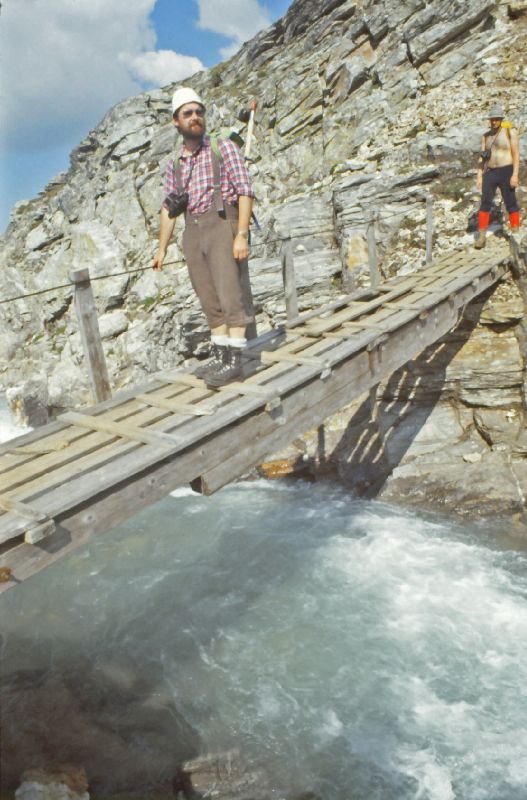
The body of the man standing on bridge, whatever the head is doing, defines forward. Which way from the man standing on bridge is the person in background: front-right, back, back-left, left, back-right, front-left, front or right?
back

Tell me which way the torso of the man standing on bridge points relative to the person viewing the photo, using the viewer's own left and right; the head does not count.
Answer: facing the viewer and to the left of the viewer

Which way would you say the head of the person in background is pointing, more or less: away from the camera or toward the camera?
toward the camera
